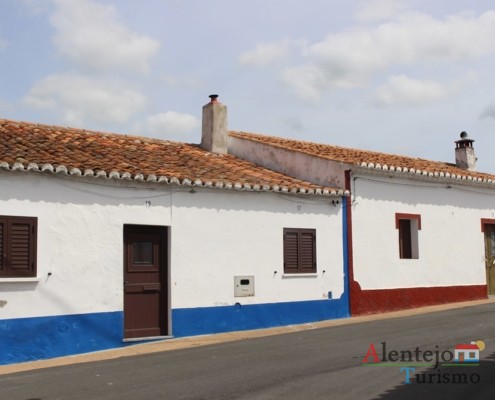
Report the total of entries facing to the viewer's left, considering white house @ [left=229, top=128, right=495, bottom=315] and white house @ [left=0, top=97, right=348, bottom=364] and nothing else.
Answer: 0

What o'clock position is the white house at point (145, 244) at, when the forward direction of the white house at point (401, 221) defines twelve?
the white house at point (145, 244) is roughly at 3 o'clock from the white house at point (401, 221).

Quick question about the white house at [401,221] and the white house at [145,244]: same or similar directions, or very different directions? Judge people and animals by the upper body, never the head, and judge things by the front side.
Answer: same or similar directions

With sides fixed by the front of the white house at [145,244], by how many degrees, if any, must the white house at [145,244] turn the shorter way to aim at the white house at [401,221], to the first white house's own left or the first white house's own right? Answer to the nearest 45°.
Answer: approximately 90° to the first white house's own left

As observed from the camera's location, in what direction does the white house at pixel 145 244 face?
facing the viewer and to the right of the viewer

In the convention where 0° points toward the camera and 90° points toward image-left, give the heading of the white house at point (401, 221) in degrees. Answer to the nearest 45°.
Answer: approximately 315°
